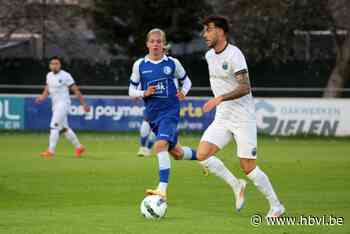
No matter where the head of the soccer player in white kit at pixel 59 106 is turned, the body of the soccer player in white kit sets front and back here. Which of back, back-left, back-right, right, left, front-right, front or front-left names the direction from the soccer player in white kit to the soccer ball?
front-left

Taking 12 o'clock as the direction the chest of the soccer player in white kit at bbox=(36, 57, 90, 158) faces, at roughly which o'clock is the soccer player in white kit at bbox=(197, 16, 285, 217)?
the soccer player in white kit at bbox=(197, 16, 285, 217) is roughly at 10 o'clock from the soccer player in white kit at bbox=(36, 57, 90, 158).

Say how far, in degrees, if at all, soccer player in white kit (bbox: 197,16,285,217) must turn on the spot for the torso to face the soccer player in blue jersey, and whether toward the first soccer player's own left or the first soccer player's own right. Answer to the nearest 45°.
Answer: approximately 90° to the first soccer player's own right

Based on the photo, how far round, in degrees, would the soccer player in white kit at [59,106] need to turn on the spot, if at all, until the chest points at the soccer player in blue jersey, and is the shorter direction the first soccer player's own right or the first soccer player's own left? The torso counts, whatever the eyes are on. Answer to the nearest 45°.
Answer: approximately 45° to the first soccer player's own left

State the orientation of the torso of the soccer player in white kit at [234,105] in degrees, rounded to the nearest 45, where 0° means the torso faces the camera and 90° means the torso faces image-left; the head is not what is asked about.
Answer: approximately 45°

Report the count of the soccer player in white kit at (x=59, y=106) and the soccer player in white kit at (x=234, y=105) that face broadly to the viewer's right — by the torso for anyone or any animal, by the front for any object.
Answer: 0
